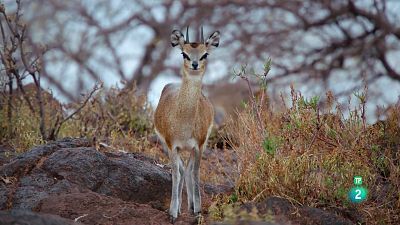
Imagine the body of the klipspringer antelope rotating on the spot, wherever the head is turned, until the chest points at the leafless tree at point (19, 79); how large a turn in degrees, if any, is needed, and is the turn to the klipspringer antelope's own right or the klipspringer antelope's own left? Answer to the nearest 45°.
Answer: approximately 135° to the klipspringer antelope's own right

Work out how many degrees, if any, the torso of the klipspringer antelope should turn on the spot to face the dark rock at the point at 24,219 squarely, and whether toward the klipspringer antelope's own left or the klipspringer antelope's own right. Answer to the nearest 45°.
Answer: approximately 45° to the klipspringer antelope's own right

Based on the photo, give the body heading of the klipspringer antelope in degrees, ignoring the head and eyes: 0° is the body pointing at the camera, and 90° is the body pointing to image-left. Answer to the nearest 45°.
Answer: approximately 0°

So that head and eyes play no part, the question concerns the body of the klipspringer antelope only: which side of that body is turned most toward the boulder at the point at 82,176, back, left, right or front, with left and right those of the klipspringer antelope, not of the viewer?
right

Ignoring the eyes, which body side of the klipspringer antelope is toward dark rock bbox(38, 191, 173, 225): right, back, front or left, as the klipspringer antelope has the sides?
right
